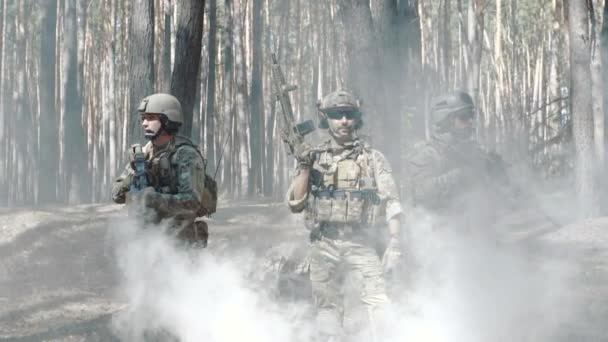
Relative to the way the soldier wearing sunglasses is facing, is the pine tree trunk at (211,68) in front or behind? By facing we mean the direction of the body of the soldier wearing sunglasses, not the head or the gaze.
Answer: behind

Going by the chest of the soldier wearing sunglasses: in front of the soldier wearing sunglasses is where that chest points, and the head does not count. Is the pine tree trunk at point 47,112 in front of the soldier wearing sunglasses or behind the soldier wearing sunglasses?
behind

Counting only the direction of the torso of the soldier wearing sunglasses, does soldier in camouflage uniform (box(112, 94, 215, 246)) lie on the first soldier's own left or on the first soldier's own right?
on the first soldier's own right

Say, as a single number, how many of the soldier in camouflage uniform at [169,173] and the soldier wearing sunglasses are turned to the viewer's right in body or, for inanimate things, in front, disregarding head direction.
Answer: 0

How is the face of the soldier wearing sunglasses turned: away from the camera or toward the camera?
toward the camera

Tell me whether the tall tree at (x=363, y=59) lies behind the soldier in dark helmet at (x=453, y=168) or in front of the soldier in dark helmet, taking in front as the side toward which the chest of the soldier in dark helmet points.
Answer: behind

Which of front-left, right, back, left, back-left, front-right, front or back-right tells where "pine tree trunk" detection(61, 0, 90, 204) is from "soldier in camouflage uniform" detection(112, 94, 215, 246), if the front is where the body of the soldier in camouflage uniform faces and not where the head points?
back-right

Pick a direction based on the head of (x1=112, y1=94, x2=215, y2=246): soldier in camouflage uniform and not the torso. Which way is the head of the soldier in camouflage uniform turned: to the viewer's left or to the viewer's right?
to the viewer's left

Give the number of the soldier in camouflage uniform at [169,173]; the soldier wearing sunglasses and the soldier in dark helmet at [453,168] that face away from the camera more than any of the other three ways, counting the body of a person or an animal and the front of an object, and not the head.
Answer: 0

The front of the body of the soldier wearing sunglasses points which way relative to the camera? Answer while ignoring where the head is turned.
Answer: toward the camera

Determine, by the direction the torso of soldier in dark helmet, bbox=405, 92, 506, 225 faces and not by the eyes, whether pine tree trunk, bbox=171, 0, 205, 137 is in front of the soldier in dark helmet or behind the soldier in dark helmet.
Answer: behind
